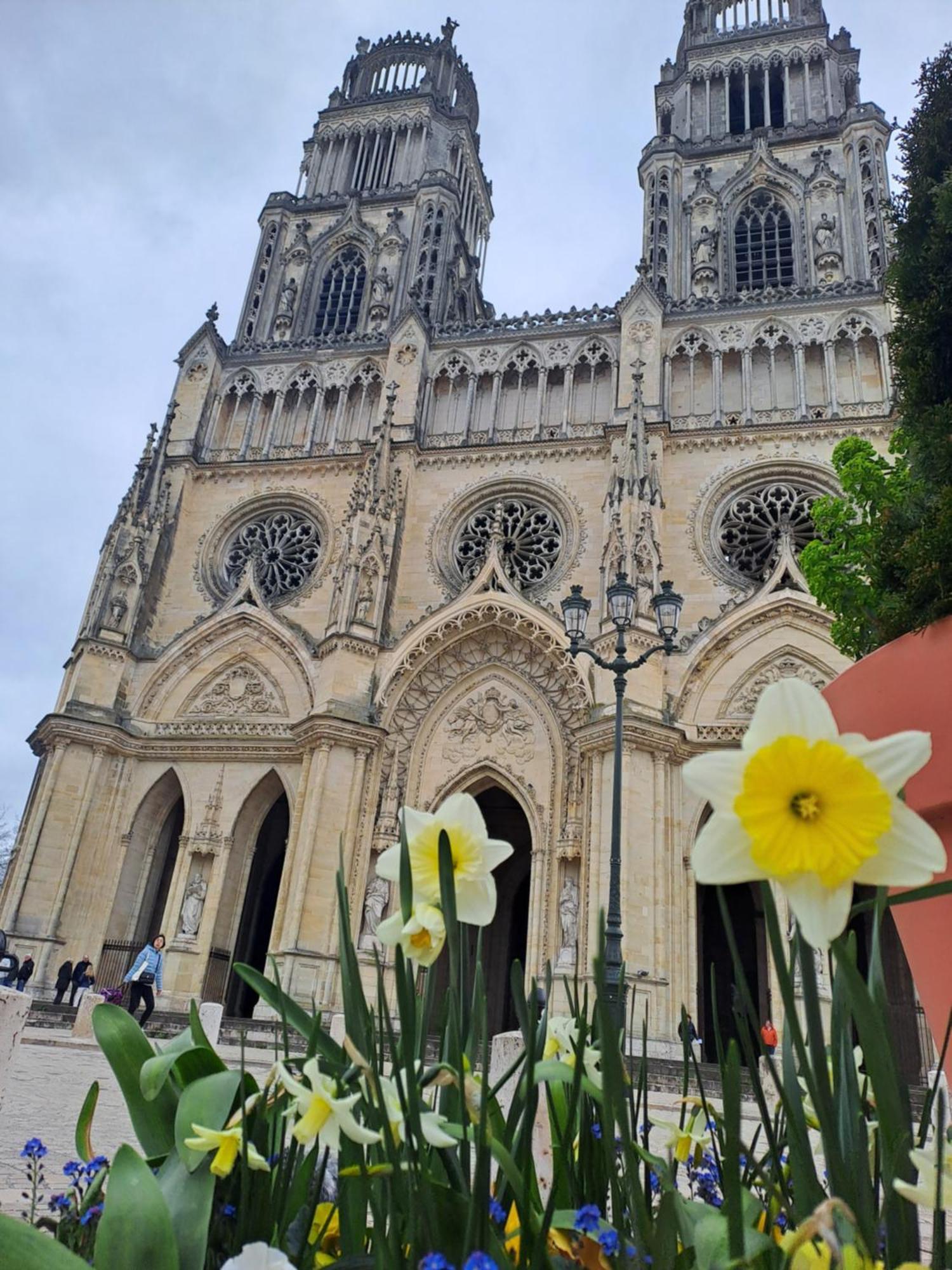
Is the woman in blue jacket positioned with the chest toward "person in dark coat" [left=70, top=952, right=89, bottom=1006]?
no

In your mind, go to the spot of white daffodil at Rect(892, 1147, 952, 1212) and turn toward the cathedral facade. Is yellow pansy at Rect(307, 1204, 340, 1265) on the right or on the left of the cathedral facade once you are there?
left

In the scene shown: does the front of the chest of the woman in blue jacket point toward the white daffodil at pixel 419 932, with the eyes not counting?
yes

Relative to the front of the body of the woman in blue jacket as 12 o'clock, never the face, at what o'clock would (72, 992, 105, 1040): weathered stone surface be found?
The weathered stone surface is roughly at 4 o'clock from the woman in blue jacket.

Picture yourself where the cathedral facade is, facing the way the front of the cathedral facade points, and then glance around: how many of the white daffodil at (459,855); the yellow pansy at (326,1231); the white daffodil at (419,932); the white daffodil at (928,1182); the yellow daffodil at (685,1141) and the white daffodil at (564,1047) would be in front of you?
6

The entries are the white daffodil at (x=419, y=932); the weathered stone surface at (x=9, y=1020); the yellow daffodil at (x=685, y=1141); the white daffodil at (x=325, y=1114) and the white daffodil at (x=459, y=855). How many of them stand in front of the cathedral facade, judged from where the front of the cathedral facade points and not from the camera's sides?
5

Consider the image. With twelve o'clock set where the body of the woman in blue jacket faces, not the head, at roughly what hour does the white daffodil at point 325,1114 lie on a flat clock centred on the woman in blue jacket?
The white daffodil is roughly at 12 o'clock from the woman in blue jacket.

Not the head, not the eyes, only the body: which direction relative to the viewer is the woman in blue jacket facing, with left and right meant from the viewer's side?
facing the viewer

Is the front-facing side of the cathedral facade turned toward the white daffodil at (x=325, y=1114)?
yes

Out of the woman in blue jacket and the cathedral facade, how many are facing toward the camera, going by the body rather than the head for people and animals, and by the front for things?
2

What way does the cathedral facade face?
toward the camera

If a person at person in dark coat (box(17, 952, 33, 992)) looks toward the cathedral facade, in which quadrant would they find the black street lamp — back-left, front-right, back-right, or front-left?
front-right

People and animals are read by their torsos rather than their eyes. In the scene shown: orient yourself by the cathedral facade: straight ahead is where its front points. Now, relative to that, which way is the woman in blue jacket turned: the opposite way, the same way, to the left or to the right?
the same way

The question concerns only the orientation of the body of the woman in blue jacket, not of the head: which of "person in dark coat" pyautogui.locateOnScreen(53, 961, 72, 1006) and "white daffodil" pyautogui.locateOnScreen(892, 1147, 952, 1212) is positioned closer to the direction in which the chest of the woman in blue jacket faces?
the white daffodil

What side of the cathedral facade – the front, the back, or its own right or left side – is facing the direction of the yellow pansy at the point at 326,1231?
front

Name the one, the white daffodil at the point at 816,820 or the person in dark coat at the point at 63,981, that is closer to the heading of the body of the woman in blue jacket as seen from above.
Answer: the white daffodil

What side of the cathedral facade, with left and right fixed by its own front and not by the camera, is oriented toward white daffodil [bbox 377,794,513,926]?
front

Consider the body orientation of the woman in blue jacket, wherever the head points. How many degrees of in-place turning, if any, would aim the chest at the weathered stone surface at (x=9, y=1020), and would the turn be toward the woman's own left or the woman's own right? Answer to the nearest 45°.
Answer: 0° — they already face it
